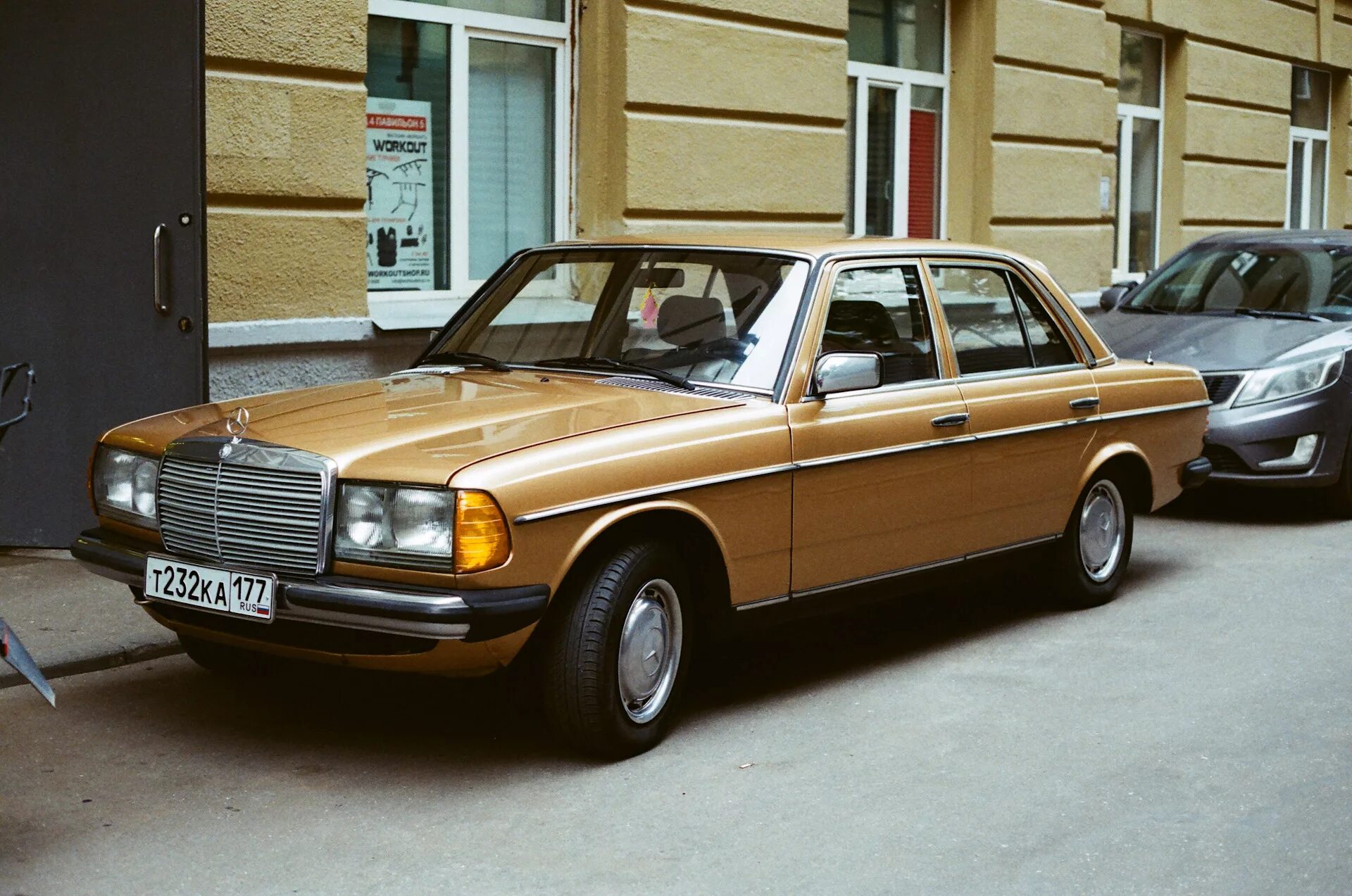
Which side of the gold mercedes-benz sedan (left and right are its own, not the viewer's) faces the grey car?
back

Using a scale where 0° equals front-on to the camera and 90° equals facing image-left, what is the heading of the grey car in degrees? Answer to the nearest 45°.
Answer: approximately 45°

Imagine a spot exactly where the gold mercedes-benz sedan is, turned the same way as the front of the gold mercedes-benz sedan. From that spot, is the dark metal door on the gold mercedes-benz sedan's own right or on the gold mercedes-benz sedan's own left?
on the gold mercedes-benz sedan's own right

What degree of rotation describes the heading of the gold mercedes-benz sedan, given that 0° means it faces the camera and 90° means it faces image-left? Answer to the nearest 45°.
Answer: approximately 45°

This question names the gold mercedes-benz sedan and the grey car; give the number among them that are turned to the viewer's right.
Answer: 0

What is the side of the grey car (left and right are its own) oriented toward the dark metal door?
front

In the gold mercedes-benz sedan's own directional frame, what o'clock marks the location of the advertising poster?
The advertising poster is roughly at 4 o'clock from the gold mercedes-benz sedan.
